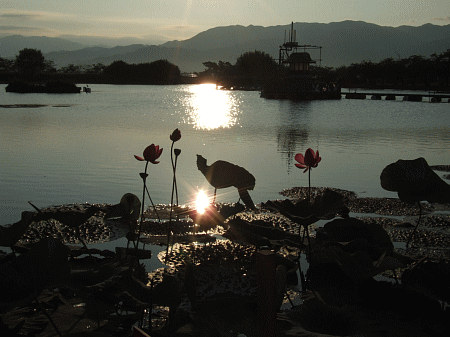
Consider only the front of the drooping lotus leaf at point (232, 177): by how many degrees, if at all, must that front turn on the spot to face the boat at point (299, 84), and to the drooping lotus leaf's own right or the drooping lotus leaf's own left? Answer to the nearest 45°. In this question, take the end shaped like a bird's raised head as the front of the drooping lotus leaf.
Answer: approximately 90° to the drooping lotus leaf's own right

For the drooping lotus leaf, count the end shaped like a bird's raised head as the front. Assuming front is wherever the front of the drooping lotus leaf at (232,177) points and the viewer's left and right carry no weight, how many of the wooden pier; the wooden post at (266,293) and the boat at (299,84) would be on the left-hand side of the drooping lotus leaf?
1

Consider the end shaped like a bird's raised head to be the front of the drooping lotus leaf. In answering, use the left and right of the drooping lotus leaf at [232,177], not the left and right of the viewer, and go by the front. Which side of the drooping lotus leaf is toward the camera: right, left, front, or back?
left

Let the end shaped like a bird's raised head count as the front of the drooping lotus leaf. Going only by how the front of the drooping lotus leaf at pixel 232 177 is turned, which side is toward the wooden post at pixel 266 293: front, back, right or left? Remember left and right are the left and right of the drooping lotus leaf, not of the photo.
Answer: left

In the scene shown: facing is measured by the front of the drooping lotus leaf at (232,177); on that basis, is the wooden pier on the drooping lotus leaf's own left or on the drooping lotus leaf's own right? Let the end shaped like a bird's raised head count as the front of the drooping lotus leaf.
on the drooping lotus leaf's own right
